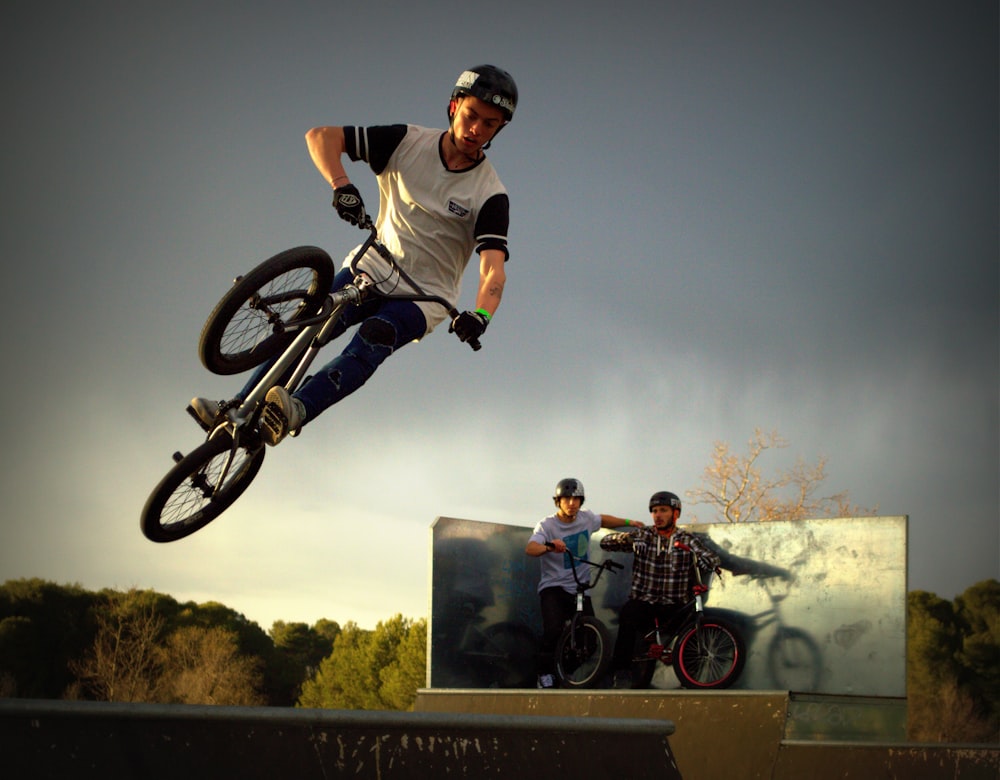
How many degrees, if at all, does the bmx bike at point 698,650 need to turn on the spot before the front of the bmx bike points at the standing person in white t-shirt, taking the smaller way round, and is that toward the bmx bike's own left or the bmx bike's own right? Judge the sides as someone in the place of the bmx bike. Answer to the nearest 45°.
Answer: approximately 180°

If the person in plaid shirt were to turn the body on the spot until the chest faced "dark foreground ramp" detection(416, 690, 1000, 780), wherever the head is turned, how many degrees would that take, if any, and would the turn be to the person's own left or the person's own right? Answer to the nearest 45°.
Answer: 0° — they already face it

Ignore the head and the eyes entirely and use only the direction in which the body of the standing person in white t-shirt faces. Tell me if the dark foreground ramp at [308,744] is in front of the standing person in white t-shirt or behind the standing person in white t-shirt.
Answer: in front

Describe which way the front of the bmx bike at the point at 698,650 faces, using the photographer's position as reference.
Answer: facing the viewer and to the right of the viewer

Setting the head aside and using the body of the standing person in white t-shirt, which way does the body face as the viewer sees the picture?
toward the camera

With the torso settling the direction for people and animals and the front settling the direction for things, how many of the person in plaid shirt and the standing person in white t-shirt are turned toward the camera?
2

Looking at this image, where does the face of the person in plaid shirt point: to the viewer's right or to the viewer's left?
to the viewer's left
